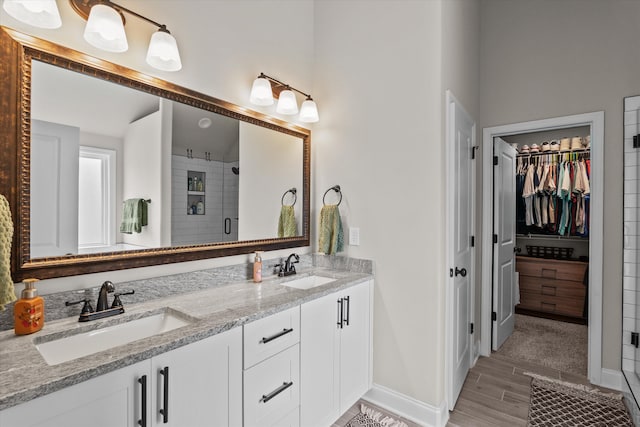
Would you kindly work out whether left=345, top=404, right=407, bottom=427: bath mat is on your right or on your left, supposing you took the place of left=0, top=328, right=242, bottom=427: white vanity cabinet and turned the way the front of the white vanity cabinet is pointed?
on your left

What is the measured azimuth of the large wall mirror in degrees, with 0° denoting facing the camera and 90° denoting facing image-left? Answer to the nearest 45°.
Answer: approximately 315°

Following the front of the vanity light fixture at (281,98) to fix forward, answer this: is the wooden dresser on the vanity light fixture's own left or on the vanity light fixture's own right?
on the vanity light fixture's own left

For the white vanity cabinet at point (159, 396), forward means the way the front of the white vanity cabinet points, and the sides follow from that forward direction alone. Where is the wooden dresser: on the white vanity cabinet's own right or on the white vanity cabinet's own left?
on the white vanity cabinet's own left

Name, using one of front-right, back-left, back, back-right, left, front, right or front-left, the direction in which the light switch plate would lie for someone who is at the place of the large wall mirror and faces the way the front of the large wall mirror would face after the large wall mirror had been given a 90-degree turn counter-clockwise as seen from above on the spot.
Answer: front-right

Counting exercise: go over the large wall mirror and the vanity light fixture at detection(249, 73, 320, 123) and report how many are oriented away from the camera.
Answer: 0

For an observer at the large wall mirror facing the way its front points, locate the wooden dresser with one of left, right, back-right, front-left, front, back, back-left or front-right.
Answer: front-left

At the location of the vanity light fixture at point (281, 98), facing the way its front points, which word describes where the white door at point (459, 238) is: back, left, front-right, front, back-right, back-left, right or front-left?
front-left

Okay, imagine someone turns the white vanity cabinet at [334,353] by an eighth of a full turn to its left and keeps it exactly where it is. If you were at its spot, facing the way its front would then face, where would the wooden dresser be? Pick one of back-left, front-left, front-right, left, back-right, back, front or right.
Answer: front-left

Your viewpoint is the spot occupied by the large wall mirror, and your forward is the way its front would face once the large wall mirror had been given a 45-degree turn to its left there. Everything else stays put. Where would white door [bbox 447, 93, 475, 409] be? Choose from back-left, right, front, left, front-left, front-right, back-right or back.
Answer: front

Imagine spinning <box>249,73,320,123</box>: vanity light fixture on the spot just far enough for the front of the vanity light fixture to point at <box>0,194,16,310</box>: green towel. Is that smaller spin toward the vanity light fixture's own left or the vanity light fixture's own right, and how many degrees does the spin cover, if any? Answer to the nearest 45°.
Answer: approximately 90° to the vanity light fixture's own right

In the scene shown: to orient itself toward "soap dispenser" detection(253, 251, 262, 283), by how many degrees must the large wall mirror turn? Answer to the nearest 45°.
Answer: approximately 45° to its left

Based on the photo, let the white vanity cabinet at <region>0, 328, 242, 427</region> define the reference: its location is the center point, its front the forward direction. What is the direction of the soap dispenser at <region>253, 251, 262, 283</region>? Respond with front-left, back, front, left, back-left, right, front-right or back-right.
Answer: left

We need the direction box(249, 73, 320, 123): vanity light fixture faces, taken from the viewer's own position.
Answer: facing the viewer and to the right of the viewer
